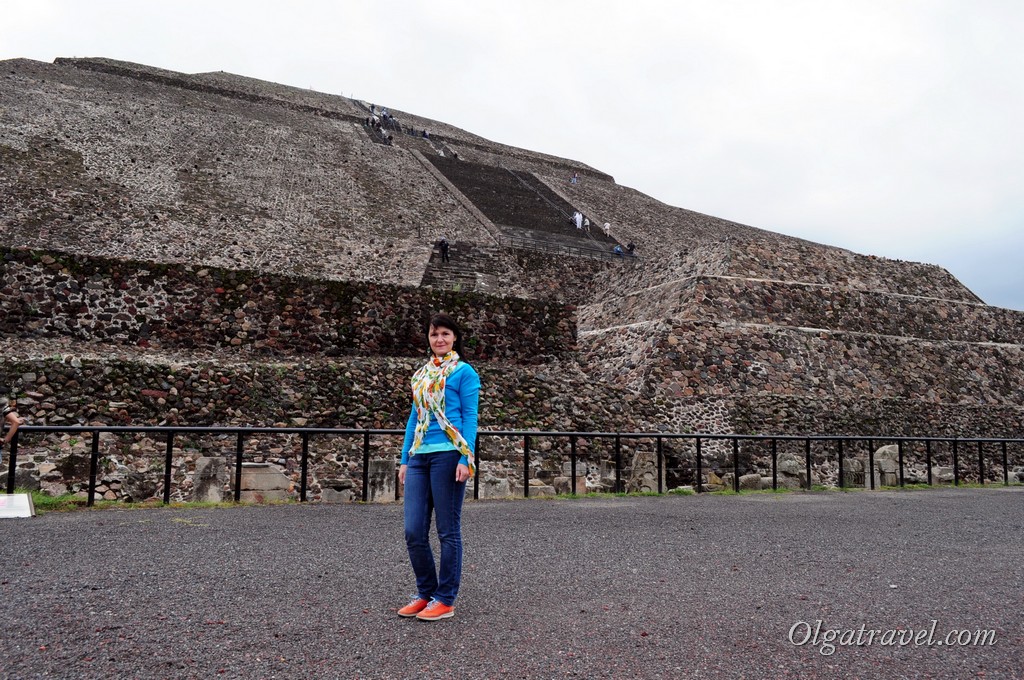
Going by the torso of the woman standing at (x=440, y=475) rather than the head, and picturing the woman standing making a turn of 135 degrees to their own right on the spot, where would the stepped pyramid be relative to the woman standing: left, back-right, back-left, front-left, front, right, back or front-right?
front

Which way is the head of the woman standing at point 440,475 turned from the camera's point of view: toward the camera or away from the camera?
toward the camera

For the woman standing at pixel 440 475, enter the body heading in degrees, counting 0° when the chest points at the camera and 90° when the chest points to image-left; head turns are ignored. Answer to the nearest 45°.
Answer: approximately 45°

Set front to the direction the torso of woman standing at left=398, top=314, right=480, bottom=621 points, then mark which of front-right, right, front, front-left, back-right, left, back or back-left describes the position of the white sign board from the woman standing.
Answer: right
